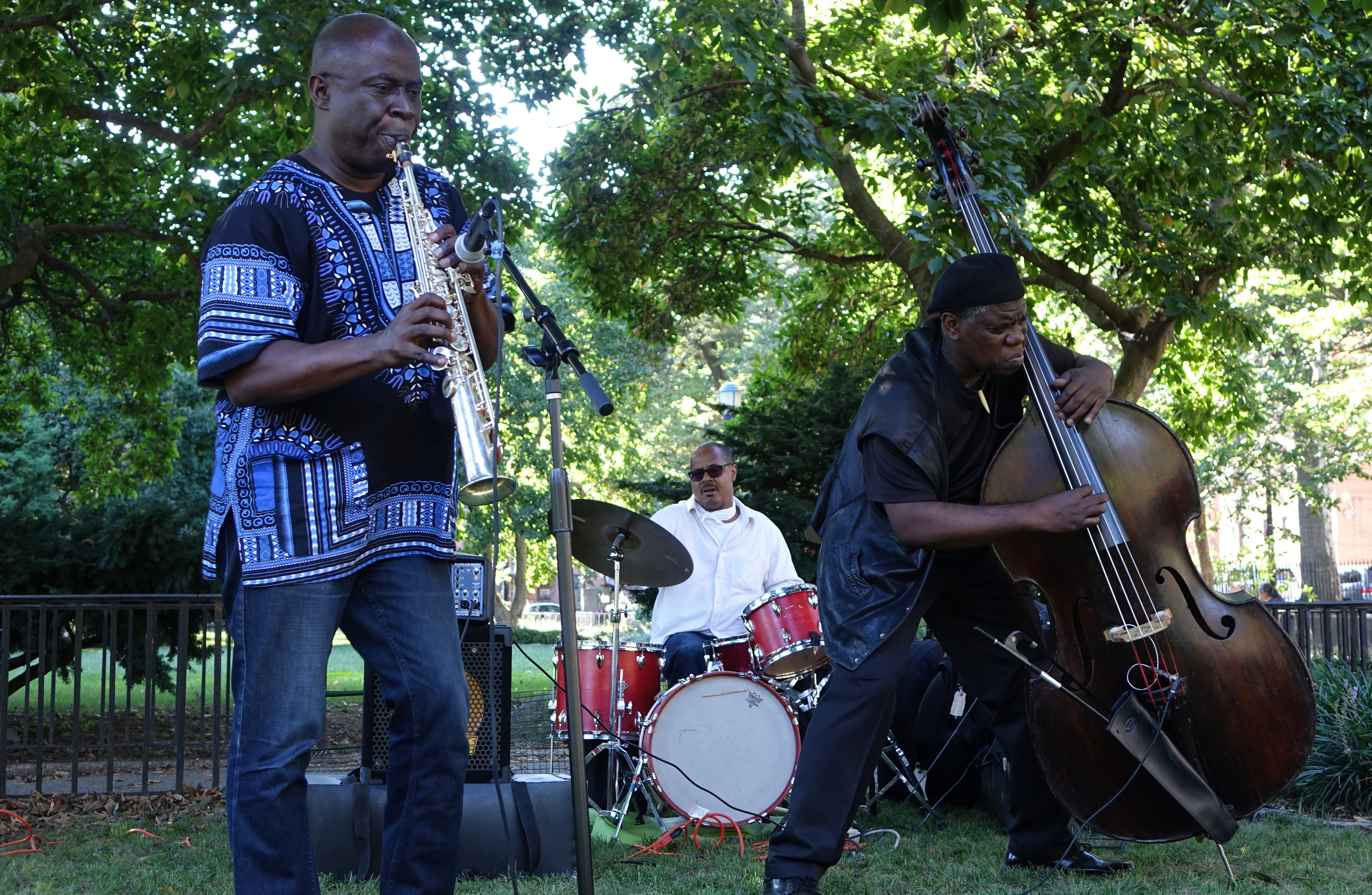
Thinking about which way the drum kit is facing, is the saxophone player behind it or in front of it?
in front

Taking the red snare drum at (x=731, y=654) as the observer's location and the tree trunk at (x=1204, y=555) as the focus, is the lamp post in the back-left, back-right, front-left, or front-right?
front-left

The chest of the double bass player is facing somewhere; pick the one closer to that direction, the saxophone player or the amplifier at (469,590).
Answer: the saxophone player

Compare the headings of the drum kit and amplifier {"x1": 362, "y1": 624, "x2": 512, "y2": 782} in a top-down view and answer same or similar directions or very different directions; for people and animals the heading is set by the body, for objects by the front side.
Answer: same or similar directions

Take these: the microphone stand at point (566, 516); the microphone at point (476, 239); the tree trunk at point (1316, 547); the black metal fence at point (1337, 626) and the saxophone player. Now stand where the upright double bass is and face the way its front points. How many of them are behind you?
2

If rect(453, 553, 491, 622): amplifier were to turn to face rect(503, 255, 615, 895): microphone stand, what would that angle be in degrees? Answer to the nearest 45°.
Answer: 0° — it already faces it

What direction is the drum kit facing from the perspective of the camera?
toward the camera

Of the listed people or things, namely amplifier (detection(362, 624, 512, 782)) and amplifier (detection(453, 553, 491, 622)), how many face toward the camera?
2

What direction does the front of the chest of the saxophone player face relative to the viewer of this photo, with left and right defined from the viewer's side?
facing the viewer and to the right of the viewer

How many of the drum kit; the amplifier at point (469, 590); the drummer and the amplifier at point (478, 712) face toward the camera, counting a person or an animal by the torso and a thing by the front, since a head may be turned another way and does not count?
4

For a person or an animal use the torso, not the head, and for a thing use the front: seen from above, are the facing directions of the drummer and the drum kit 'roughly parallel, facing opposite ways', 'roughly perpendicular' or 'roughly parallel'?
roughly parallel

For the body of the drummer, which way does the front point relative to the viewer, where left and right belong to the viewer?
facing the viewer

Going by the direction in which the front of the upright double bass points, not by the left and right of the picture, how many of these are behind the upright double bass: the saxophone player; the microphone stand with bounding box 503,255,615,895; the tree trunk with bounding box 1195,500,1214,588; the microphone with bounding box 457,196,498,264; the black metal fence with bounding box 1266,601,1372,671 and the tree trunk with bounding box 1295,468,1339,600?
3

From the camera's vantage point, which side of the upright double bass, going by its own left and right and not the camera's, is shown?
front
